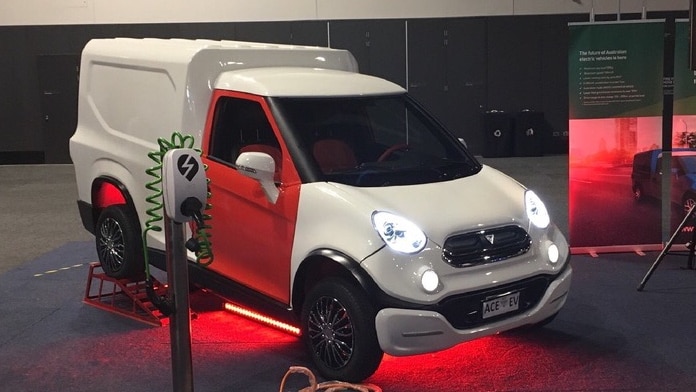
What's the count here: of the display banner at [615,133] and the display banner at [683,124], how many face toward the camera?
2

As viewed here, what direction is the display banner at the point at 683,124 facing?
toward the camera

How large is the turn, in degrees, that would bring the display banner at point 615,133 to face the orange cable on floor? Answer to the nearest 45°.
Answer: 0° — it already faces it

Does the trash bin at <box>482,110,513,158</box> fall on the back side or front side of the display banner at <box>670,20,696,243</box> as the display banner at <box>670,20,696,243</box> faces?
on the back side

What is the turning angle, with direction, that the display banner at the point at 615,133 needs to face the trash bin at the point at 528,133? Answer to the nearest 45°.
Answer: approximately 180°

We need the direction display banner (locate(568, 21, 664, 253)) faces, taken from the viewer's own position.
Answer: facing the viewer

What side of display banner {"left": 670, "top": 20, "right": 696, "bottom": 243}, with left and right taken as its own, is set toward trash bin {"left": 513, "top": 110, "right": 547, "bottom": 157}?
back

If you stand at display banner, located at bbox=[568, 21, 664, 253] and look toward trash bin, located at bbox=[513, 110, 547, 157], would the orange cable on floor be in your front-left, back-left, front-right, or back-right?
back-left

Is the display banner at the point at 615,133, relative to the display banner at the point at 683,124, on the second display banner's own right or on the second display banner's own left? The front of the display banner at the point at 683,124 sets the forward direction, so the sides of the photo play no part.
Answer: on the second display banner's own right
